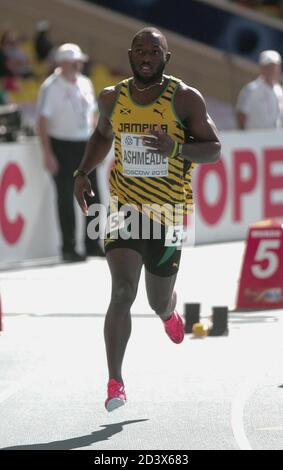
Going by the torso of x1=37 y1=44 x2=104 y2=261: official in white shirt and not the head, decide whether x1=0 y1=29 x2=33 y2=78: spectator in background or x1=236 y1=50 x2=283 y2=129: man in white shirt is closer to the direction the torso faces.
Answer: the man in white shirt

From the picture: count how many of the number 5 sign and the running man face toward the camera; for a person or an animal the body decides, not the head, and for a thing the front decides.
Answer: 2

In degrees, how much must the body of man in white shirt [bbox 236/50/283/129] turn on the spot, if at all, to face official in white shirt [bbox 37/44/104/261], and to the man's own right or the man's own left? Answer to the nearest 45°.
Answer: approximately 90° to the man's own right

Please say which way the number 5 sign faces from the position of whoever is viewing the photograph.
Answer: facing the viewer

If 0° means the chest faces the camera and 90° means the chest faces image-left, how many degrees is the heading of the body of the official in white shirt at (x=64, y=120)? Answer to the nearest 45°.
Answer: approximately 315°

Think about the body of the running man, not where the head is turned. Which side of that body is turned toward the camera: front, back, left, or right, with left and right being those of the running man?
front

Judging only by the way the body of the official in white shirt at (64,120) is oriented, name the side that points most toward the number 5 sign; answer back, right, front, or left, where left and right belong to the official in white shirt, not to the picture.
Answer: front

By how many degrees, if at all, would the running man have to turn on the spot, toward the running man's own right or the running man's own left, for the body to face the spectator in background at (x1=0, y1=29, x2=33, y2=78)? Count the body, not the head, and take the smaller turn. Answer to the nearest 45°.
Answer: approximately 180°

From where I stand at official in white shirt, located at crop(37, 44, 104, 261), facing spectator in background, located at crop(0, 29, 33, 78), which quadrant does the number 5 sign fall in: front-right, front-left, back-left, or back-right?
back-right

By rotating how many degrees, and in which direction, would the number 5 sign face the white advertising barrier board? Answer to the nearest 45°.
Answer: approximately 180°

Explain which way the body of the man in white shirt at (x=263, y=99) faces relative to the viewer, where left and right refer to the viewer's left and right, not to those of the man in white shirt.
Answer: facing the viewer and to the right of the viewer

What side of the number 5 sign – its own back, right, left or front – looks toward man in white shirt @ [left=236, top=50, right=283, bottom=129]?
back

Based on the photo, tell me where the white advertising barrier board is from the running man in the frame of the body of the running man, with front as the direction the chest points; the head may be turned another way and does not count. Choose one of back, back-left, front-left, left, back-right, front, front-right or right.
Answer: back
